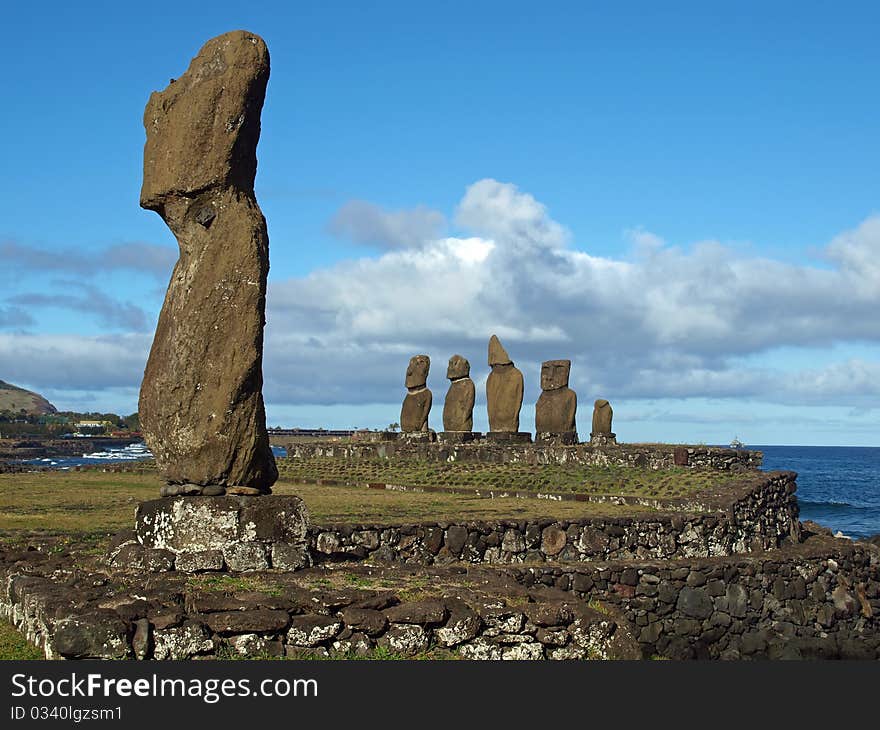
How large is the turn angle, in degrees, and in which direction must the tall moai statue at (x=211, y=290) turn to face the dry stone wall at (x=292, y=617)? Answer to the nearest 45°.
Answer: approximately 90° to its left

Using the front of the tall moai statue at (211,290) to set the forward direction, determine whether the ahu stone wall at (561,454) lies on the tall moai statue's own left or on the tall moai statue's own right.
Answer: on the tall moai statue's own right

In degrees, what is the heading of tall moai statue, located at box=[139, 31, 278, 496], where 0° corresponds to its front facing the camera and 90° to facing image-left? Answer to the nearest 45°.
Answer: approximately 90°

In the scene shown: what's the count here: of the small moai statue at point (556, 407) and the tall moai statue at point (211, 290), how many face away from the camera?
0

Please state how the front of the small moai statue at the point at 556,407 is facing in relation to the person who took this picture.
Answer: facing the viewer and to the left of the viewer

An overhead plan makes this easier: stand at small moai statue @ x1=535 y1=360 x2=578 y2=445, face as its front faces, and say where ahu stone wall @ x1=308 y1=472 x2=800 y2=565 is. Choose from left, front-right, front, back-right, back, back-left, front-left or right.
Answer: front-left
